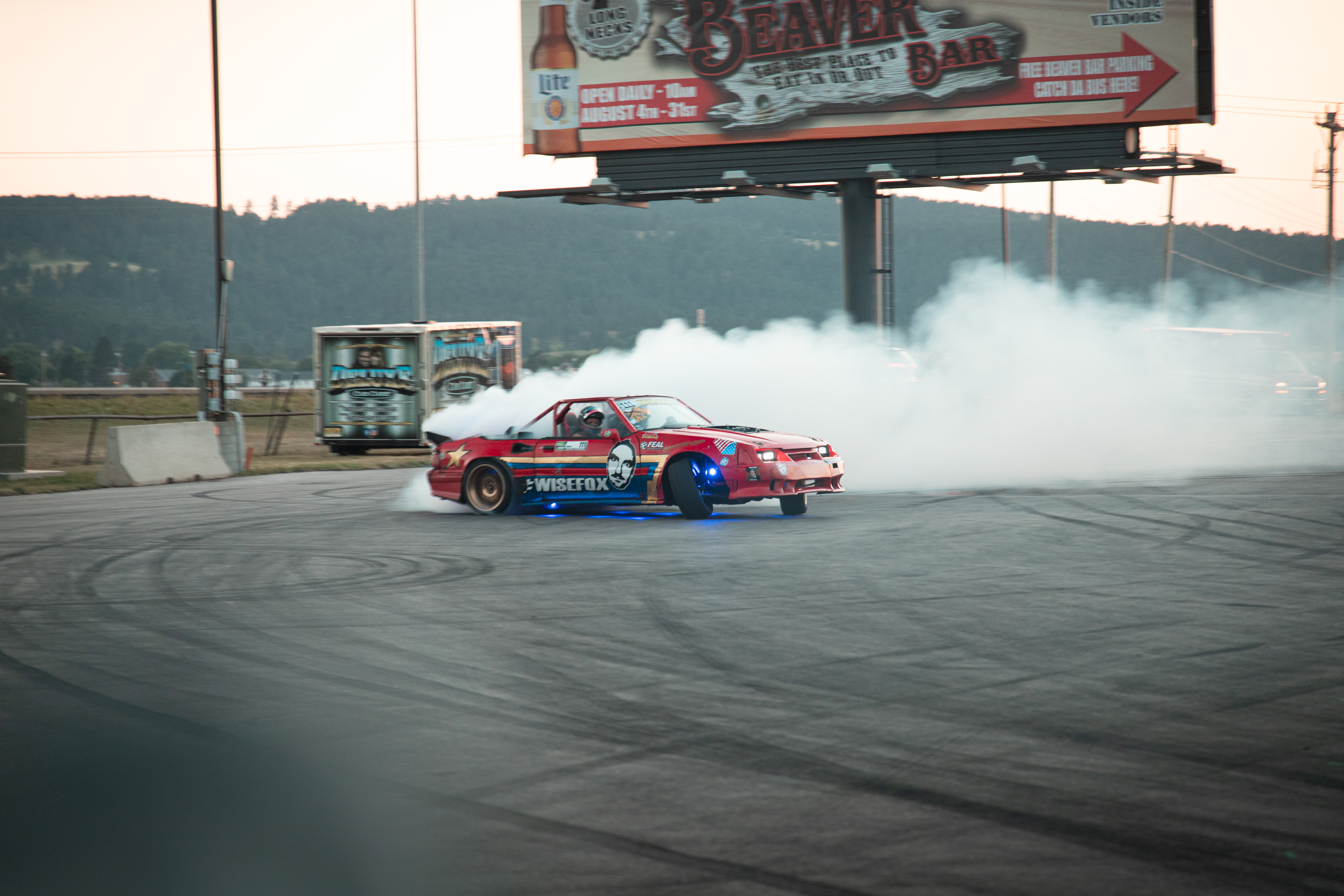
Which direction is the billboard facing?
toward the camera

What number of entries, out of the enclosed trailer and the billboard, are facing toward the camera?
1

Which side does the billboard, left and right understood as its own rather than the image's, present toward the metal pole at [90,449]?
right

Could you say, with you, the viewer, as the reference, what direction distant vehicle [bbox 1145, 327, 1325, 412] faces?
facing the viewer and to the right of the viewer

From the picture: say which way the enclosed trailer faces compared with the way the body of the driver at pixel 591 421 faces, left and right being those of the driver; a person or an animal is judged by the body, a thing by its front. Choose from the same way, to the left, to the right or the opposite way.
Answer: to the left

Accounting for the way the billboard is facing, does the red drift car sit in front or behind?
in front

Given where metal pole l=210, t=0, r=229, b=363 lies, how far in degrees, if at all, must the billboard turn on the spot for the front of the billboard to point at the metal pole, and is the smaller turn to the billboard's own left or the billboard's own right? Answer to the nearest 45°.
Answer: approximately 90° to the billboard's own right

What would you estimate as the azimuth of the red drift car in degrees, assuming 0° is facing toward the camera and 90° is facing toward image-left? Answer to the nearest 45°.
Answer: approximately 315°

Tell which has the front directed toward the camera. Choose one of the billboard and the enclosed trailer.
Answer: the billboard

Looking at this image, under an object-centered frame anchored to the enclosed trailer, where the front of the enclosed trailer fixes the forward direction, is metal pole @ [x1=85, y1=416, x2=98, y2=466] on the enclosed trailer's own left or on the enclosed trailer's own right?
on the enclosed trailer's own left

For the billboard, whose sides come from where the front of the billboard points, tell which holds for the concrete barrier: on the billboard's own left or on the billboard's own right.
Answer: on the billboard's own right
